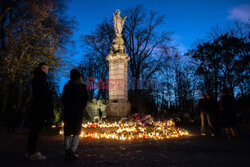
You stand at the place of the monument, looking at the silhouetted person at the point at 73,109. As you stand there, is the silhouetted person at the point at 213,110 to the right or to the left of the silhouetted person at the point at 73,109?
left

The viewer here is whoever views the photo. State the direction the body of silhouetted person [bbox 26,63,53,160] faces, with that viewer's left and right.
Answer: facing to the right of the viewer

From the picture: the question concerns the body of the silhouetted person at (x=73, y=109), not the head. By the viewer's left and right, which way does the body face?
facing away from the viewer and to the right of the viewer

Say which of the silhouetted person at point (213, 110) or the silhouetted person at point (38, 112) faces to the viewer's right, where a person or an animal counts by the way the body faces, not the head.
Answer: the silhouetted person at point (38, 112)

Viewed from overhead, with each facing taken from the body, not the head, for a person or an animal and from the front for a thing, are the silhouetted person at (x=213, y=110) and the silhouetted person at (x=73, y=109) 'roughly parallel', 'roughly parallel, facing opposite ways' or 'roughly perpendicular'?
roughly perpendicular

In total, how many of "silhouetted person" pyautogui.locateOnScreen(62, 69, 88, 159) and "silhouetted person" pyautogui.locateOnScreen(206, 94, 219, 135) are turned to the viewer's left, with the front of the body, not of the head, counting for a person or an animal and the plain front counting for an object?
1

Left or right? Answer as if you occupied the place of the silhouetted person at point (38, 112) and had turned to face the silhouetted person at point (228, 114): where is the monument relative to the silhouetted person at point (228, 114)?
left

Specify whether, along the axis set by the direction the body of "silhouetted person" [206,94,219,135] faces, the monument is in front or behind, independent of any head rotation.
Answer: in front

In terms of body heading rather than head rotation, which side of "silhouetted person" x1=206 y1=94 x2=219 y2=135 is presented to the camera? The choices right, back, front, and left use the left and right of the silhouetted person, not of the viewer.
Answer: left

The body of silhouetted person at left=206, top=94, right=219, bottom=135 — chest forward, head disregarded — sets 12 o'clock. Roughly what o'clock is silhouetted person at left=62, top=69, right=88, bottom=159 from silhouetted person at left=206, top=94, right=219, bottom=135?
silhouetted person at left=62, top=69, right=88, bottom=159 is roughly at 10 o'clock from silhouetted person at left=206, top=94, right=219, bottom=135.

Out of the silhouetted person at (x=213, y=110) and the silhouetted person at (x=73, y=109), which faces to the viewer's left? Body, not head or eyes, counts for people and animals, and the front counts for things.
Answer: the silhouetted person at (x=213, y=110)

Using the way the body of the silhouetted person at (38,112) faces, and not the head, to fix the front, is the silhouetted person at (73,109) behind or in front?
in front

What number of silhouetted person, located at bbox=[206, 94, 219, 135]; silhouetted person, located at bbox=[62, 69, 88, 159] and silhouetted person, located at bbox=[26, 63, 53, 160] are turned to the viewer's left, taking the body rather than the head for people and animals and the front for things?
1
